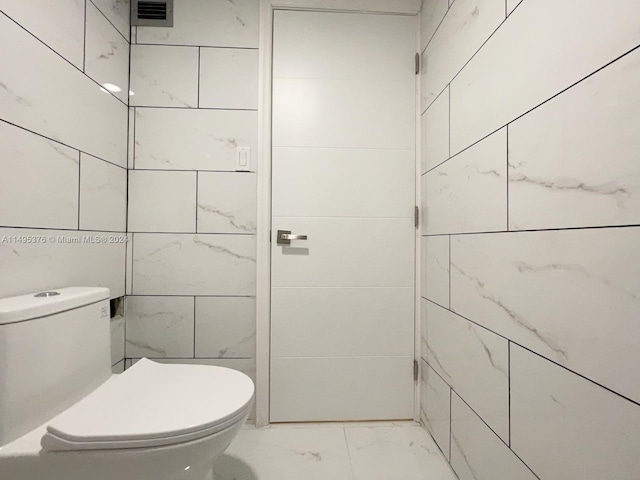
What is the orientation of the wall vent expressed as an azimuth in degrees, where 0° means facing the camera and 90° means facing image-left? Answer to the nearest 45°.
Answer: approximately 0°

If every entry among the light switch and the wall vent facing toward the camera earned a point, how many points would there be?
2

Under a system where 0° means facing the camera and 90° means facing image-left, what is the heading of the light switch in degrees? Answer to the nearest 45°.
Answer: approximately 0°

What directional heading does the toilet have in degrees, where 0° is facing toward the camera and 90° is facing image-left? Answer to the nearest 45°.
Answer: approximately 315°
